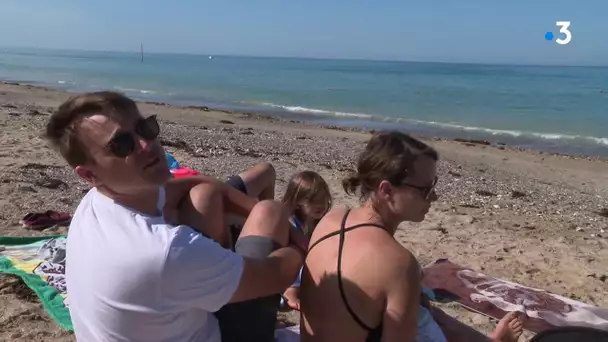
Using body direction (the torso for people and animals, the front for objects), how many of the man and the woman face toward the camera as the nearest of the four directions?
0

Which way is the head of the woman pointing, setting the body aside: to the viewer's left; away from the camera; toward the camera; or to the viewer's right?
to the viewer's right

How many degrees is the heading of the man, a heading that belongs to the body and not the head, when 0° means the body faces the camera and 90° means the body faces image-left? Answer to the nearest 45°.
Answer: approximately 225°

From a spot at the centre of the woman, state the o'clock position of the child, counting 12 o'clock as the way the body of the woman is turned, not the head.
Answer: The child is roughly at 10 o'clock from the woman.

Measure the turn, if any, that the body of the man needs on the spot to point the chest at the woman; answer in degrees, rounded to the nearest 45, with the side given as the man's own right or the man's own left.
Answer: approximately 45° to the man's own right

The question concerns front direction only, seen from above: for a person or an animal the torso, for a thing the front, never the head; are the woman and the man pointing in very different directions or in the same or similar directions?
same or similar directions

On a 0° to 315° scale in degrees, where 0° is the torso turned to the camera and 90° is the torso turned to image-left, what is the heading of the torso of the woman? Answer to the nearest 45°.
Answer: approximately 225°

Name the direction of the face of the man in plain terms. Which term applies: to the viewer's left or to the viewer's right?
to the viewer's right

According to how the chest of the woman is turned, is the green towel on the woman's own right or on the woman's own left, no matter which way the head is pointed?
on the woman's own left

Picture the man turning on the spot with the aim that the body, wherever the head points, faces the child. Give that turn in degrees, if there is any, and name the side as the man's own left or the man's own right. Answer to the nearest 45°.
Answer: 0° — they already face them

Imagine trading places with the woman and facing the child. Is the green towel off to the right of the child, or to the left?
left
